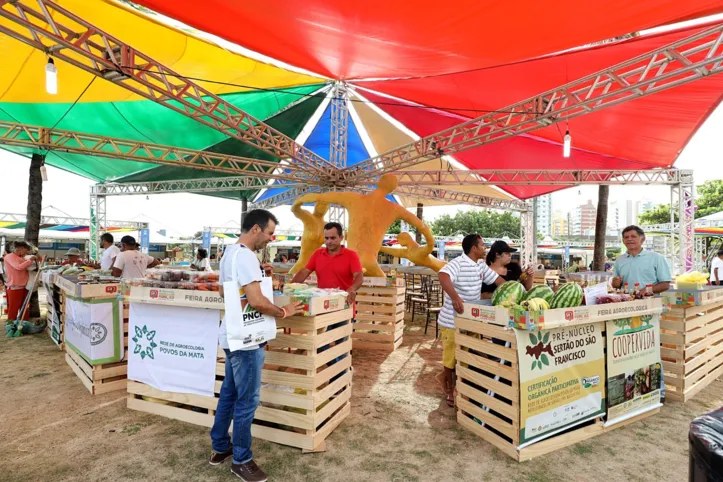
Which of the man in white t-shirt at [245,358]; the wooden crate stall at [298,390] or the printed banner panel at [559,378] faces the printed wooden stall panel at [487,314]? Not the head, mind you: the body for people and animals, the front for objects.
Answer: the man in white t-shirt

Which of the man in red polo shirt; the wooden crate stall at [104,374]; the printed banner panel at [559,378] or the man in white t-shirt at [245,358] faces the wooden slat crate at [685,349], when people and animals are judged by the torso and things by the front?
the man in white t-shirt

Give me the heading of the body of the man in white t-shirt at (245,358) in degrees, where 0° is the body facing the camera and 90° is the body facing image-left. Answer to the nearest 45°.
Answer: approximately 270°

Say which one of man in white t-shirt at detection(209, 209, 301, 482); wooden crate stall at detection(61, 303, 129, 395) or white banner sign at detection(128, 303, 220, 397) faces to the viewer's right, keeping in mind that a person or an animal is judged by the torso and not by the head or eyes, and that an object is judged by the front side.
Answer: the man in white t-shirt

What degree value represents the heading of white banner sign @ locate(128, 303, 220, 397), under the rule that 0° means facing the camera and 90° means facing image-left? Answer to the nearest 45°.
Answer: approximately 45°

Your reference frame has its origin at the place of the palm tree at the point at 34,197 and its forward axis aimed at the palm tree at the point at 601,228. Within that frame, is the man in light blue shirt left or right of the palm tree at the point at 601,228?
right

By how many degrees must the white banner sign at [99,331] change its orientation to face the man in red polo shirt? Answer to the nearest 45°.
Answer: approximately 90° to its left

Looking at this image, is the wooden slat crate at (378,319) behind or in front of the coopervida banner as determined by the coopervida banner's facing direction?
behind

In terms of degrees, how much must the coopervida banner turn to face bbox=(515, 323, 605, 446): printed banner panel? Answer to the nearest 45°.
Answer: approximately 90° to its right

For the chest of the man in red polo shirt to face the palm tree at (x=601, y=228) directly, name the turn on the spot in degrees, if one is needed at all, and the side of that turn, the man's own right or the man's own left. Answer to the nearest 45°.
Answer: approximately 180°

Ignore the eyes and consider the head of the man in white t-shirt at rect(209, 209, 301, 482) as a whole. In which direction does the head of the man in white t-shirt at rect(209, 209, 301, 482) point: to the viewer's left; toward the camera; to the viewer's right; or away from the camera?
to the viewer's right
